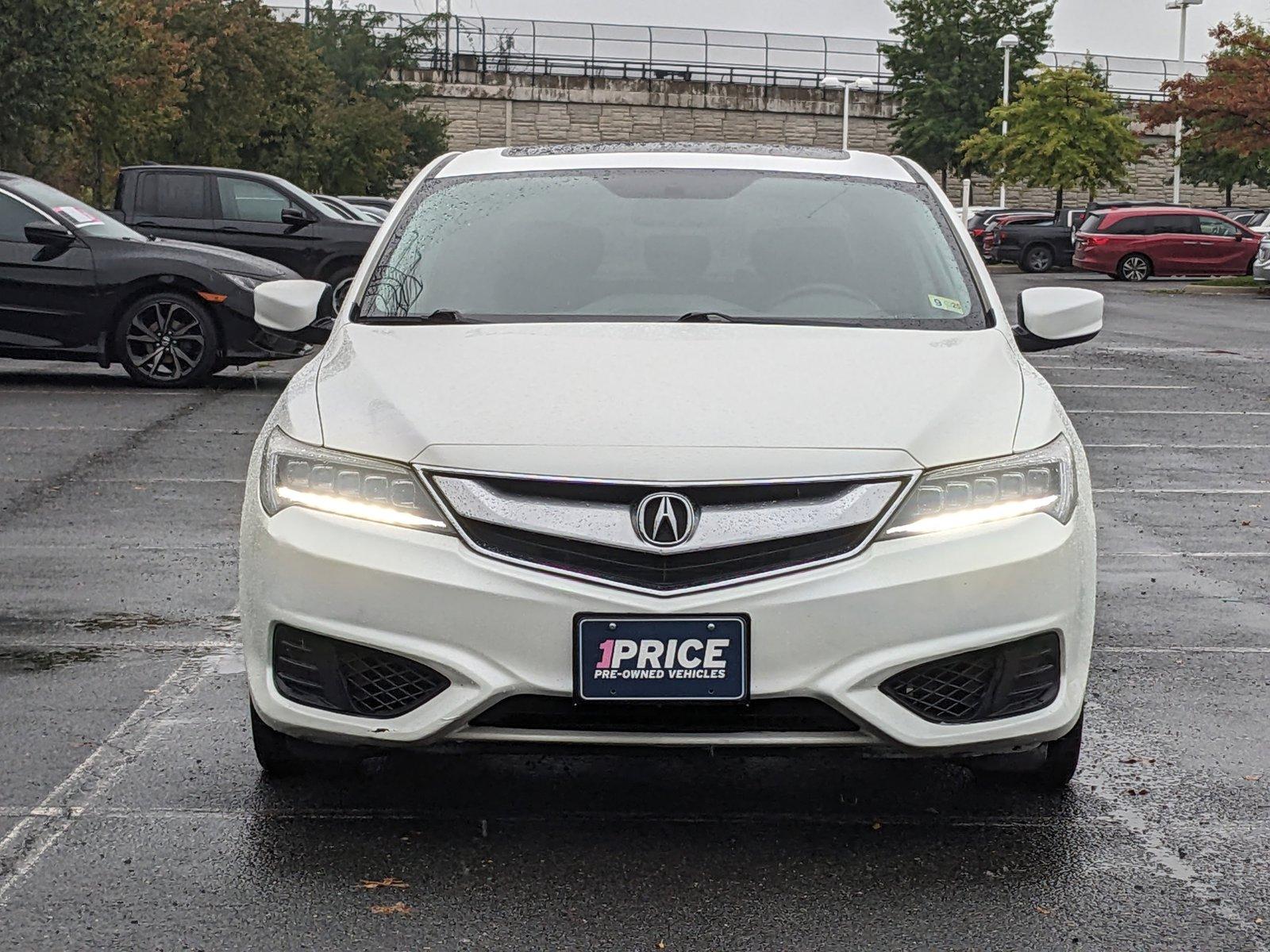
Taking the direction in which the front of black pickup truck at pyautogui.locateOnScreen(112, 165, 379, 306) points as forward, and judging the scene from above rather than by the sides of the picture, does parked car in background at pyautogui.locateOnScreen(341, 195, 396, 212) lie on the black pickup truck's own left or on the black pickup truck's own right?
on the black pickup truck's own left

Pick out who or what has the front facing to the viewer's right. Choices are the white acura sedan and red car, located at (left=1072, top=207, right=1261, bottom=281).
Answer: the red car

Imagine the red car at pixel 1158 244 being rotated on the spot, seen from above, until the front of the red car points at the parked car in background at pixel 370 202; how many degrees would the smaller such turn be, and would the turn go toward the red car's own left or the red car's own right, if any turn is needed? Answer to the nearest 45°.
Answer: approximately 135° to the red car's own right

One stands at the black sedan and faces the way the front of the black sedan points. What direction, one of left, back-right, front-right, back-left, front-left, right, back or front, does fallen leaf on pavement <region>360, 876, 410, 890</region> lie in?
right

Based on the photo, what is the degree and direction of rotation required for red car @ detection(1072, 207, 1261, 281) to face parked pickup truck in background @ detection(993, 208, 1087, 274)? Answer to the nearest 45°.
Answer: approximately 135° to its left

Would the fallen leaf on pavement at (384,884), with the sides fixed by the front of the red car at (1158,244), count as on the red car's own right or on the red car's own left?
on the red car's own right

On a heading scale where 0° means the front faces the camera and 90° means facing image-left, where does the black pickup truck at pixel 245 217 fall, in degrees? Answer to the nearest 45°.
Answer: approximately 270°

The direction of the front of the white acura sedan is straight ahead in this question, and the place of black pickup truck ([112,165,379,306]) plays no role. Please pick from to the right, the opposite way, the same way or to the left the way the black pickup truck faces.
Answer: to the left

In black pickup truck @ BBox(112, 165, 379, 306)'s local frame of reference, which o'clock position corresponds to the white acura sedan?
The white acura sedan is roughly at 3 o'clock from the black pickup truck.

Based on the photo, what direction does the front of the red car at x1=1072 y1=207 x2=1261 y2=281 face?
to the viewer's right

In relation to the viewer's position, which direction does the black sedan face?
facing to the right of the viewer

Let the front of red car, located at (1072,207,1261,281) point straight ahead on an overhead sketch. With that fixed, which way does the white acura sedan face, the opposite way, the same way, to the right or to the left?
to the right

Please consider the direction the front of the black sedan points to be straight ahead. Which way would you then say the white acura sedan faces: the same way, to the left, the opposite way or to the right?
to the right
